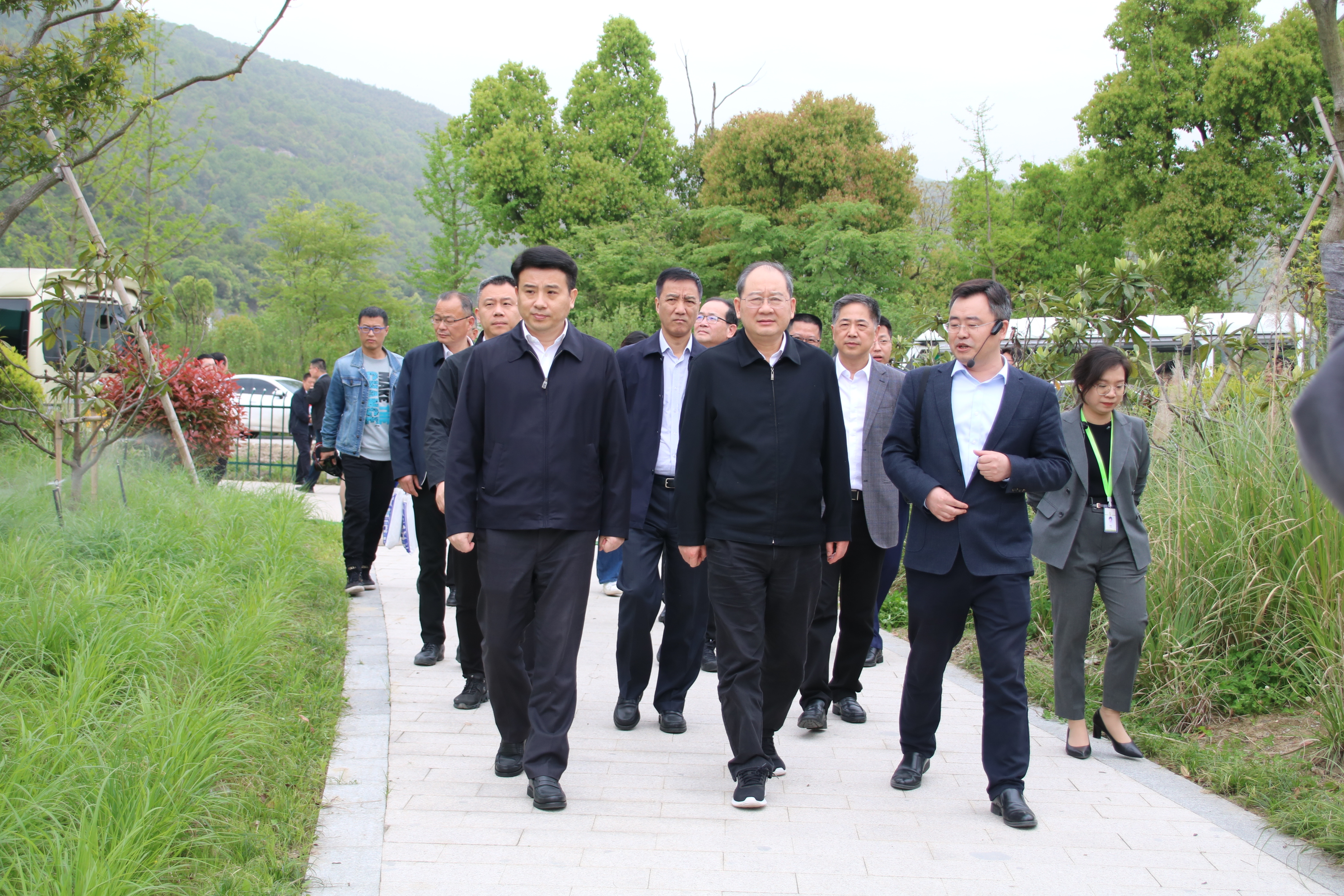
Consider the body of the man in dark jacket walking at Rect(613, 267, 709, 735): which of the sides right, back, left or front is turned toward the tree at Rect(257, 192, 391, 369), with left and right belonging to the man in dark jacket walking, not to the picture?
back

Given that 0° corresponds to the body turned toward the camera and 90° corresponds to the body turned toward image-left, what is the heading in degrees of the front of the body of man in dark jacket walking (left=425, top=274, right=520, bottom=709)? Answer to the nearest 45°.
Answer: approximately 0°

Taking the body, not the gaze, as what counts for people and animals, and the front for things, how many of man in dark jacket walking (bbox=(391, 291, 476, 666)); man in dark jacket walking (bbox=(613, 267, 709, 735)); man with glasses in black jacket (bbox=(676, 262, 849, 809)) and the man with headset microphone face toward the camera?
4

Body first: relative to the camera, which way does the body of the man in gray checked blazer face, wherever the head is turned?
toward the camera

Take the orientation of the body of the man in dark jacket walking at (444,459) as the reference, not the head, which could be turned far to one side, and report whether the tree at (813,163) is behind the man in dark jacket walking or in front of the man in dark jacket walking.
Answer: behind

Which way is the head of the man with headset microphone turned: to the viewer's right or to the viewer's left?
to the viewer's left

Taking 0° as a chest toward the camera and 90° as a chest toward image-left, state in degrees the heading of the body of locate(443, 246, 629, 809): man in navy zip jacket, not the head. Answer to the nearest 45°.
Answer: approximately 0°

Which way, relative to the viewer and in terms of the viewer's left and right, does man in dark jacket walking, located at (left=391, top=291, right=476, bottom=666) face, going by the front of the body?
facing the viewer

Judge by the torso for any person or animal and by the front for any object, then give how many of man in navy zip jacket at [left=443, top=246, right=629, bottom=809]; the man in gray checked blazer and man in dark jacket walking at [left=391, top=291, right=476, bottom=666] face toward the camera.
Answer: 3

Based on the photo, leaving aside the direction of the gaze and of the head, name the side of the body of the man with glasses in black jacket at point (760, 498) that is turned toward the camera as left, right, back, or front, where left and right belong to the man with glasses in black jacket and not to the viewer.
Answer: front

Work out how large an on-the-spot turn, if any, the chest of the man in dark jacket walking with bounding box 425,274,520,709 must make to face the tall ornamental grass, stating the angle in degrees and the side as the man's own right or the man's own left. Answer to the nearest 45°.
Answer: approximately 90° to the man's own left

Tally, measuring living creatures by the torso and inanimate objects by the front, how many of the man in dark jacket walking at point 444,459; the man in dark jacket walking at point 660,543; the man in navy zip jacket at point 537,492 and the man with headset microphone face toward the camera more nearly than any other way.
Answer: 4
